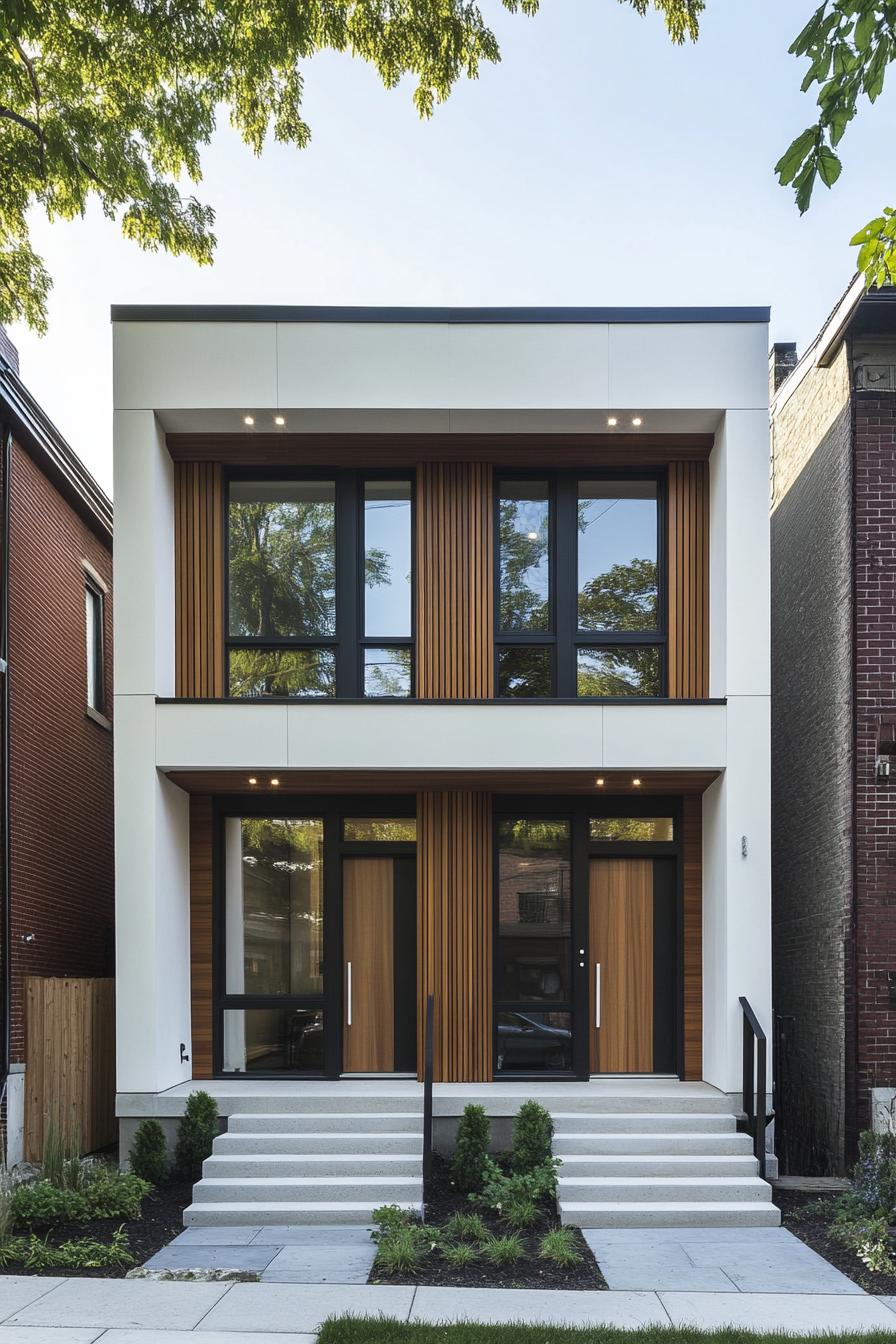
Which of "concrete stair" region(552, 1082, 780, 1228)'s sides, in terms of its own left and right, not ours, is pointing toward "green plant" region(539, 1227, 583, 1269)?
front

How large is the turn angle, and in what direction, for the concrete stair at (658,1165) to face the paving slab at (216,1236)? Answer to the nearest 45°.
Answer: approximately 45° to its right

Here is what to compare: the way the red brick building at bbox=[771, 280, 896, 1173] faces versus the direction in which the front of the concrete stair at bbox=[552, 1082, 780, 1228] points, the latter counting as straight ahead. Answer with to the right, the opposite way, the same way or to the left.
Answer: the same way

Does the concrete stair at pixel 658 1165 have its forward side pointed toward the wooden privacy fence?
no

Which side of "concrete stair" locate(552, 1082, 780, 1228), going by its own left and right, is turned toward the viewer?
front

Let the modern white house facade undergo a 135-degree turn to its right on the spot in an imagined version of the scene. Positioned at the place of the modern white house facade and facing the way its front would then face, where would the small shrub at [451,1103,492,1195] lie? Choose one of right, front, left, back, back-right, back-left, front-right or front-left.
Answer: back-left

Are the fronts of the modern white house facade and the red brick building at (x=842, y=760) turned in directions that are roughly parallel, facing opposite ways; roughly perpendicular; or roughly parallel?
roughly parallel

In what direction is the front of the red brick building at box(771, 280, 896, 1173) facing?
toward the camera

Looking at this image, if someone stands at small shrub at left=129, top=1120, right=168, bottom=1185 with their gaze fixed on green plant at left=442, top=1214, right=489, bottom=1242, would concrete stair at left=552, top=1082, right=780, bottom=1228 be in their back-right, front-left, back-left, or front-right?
front-left
